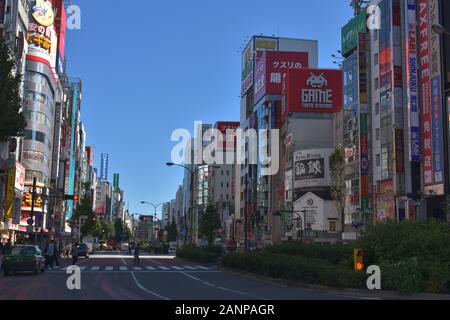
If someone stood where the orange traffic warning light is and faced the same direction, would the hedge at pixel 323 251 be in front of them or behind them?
behind

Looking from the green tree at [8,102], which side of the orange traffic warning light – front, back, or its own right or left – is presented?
right

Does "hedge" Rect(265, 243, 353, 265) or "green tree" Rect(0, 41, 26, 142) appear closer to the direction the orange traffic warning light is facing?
the green tree

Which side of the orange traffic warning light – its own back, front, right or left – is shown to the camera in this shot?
front

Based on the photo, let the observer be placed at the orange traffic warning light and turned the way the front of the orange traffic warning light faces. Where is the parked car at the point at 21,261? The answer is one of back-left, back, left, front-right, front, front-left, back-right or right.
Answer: right

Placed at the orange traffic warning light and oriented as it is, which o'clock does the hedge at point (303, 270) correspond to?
The hedge is roughly at 4 o'clock from the orange traffic warning light.

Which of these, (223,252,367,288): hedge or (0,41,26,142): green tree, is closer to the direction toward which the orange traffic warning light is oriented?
the green tree

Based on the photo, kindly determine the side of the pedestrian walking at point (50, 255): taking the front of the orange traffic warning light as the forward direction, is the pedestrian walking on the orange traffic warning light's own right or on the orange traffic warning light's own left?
on the orange traffic warning light's own right
